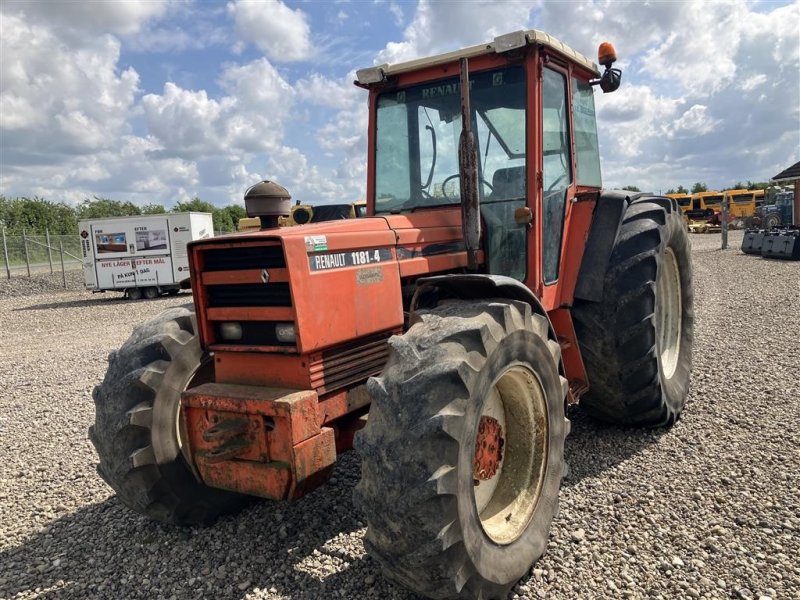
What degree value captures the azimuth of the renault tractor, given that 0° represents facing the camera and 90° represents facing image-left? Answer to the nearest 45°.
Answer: approximately 45°

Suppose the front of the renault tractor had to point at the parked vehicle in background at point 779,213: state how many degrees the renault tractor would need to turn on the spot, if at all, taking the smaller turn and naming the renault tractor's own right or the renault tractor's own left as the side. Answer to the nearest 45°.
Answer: approximately 180°

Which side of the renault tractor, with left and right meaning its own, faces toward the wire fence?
right

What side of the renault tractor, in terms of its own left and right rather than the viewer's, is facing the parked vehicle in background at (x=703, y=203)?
back

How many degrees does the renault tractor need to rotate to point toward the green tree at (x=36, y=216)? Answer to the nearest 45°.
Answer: approximately 90° to its right

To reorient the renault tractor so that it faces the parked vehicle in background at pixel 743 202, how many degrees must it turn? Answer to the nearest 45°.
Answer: approximately 180°
